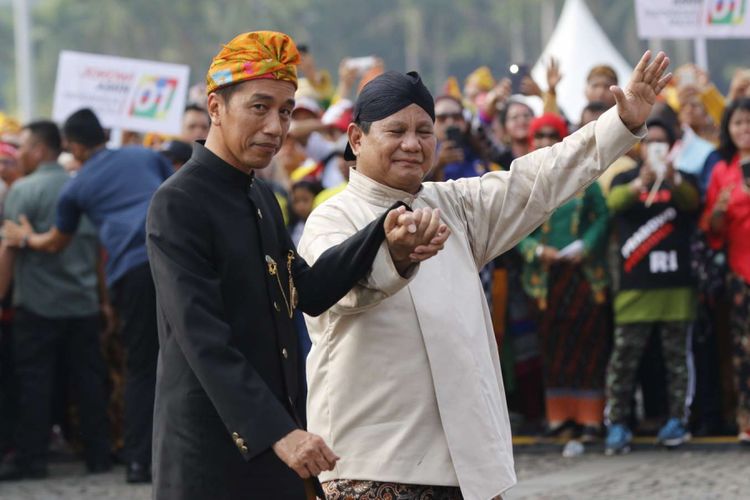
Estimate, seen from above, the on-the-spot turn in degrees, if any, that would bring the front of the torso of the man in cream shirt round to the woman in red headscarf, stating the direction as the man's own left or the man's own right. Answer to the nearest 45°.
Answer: approximately 135° to the man's own left

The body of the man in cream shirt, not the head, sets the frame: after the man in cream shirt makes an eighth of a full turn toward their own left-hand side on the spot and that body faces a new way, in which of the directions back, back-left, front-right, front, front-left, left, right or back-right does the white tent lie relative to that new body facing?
left

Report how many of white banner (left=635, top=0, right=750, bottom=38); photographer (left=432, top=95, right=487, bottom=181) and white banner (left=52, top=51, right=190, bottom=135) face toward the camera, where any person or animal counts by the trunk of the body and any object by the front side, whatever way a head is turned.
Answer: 3

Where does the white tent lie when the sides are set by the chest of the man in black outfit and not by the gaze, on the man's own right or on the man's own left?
on the man's own left

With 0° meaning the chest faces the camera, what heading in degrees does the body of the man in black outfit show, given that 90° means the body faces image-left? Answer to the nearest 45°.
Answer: approximately 315°

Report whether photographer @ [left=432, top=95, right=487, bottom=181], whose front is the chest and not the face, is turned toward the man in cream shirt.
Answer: yes

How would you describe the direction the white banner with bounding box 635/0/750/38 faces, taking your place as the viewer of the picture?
facing the viewer

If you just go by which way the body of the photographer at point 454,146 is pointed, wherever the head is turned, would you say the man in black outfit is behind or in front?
in front
